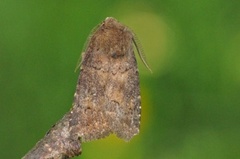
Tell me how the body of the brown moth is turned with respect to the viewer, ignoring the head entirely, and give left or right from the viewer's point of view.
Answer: facing away from the viewer
